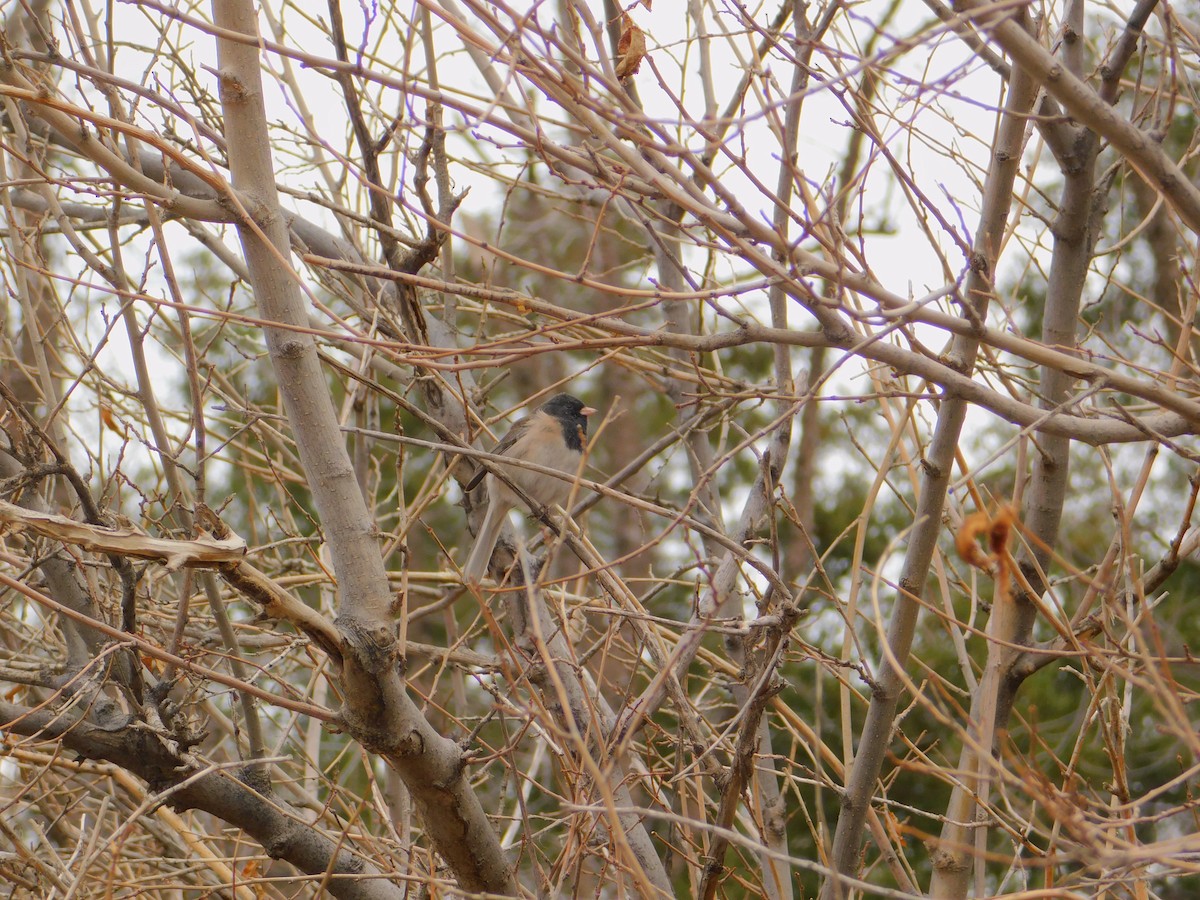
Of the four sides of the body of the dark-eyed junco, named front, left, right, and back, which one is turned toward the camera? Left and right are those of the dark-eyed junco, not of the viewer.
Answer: right
